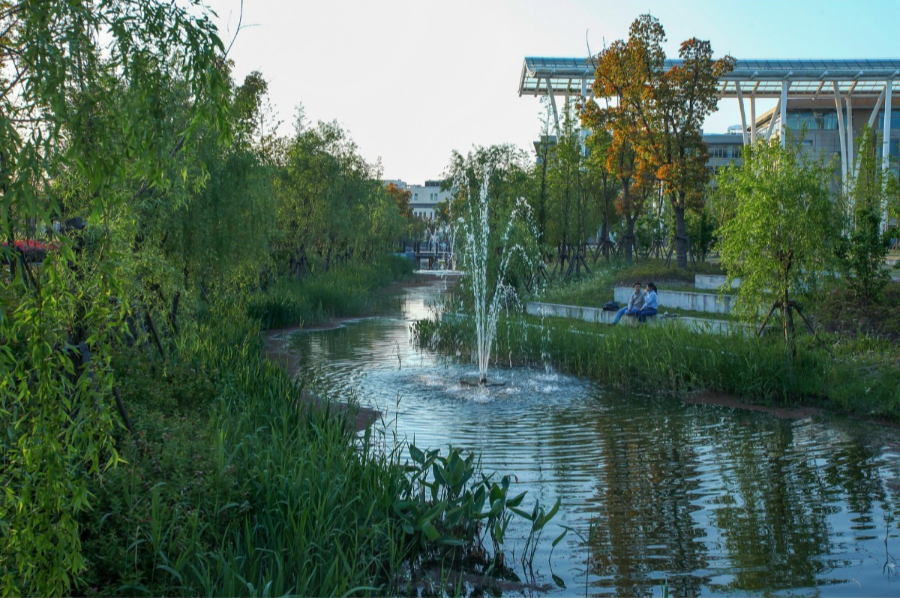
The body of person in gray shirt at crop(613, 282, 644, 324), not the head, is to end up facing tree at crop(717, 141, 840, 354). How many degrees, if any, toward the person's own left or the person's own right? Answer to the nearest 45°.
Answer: approximately 45° to the person's own left

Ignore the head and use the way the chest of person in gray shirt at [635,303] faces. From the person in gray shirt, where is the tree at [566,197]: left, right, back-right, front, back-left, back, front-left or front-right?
back-right

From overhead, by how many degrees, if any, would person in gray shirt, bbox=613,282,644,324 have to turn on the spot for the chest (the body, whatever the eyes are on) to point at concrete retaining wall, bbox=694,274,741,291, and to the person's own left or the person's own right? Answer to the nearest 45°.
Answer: approximately 135° to the person's own right

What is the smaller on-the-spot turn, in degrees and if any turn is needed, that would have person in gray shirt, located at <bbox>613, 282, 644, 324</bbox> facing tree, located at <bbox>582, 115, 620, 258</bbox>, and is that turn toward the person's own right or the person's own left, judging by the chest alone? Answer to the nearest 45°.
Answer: approximately 135° to the person's own right

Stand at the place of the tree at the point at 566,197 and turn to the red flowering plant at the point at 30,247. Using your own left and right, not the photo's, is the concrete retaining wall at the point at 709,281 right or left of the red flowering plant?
left

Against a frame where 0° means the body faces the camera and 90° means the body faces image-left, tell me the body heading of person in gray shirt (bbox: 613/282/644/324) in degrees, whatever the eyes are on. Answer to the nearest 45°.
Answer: approximately 45°

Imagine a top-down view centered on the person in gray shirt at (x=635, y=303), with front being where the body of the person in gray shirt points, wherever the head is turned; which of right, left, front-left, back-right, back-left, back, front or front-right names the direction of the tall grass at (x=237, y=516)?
front-left

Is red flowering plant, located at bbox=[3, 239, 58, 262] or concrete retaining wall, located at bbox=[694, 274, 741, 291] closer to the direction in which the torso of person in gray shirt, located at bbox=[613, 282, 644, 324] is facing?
the red flowering plant

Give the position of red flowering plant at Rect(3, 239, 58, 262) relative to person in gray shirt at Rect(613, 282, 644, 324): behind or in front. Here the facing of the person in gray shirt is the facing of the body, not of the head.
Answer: in front

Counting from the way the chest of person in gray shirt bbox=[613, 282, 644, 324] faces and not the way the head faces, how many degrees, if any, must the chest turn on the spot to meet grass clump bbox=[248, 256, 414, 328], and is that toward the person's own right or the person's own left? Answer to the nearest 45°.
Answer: approximately 90° to the person's own right

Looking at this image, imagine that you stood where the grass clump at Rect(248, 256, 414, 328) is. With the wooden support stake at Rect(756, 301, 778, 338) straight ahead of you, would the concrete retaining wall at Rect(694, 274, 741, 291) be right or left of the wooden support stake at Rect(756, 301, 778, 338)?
left
